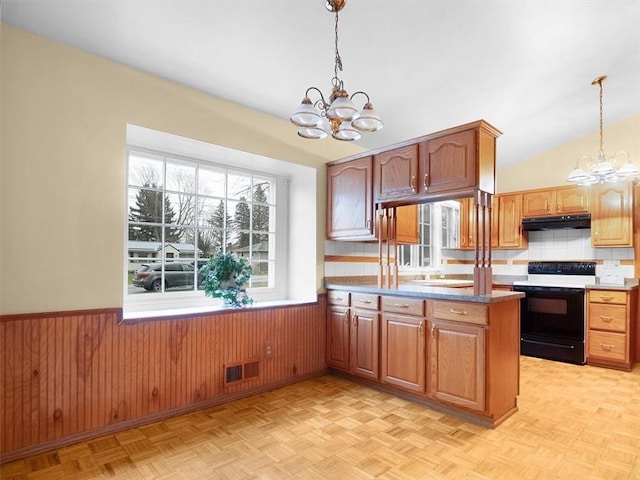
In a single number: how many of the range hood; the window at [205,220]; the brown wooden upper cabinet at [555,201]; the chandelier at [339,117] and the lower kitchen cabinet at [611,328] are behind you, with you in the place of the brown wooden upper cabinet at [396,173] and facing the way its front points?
3

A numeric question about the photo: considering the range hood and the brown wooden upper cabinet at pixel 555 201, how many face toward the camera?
2

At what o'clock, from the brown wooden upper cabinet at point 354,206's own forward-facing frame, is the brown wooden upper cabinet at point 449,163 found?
the brown wooden upper cabinet at point 449,163 is roughly at 9 o'clock from the brown wooden upper cabinet at point 354,206.

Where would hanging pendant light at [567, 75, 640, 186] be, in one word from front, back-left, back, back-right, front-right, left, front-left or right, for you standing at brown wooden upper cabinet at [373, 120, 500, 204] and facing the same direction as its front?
back

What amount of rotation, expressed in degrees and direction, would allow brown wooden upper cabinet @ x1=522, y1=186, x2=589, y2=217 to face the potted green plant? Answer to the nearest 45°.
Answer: approximately 45° to its right

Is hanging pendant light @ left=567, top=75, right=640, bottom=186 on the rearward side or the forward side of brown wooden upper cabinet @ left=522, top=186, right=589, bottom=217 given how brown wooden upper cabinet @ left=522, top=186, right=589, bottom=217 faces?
on the forward side

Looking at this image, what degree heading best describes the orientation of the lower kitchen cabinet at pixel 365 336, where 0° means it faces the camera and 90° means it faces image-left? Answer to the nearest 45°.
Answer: approximately 45°

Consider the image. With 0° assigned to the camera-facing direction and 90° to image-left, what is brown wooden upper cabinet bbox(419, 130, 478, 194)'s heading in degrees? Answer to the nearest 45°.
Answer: approximately 45°

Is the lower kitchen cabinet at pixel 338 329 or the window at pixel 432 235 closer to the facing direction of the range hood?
the lower kitchen cabinet

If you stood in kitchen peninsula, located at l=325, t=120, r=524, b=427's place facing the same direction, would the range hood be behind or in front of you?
behind
